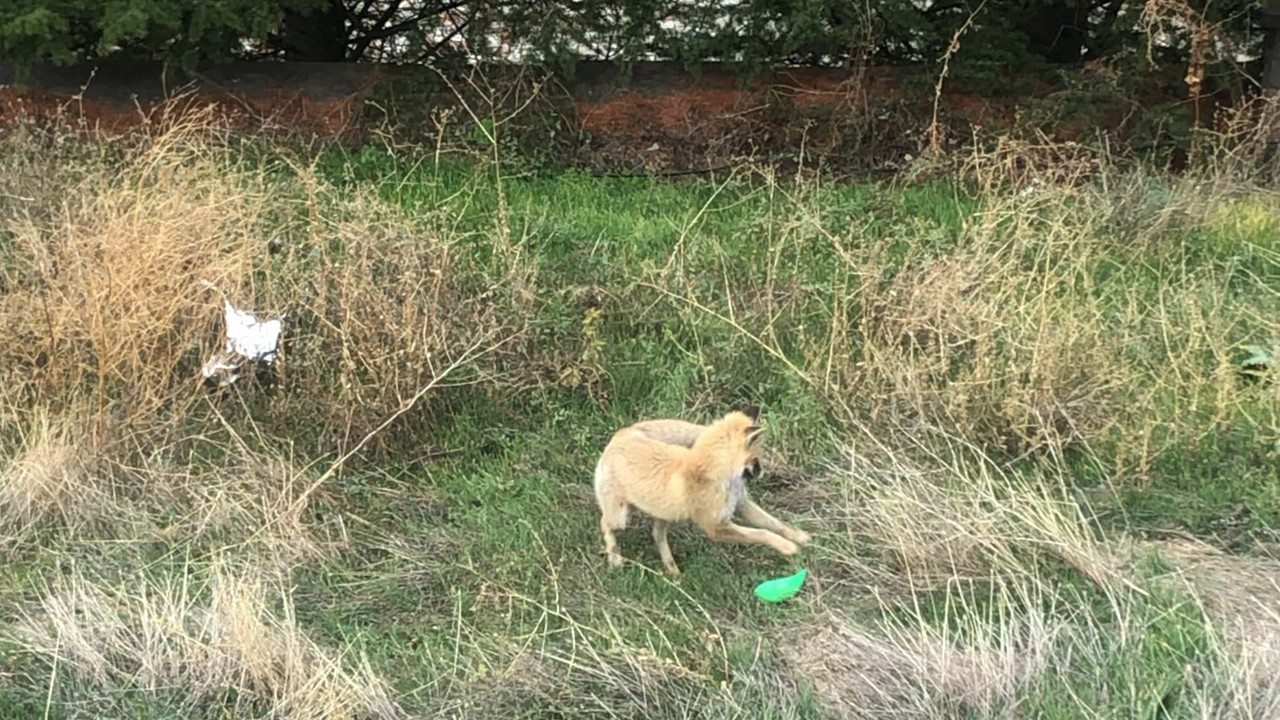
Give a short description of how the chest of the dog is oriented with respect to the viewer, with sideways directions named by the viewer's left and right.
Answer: facing to the right of the viewer

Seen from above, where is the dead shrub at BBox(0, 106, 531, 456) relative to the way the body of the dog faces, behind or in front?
behind
